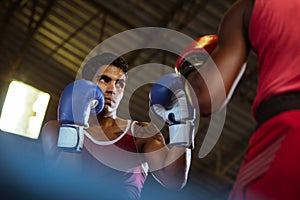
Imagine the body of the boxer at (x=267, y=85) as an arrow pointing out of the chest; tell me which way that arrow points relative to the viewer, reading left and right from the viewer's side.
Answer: facing away from the viewer and to the left of the viewer

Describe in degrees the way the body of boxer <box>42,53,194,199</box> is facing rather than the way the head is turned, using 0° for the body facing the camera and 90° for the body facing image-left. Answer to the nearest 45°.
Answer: approximately 315°

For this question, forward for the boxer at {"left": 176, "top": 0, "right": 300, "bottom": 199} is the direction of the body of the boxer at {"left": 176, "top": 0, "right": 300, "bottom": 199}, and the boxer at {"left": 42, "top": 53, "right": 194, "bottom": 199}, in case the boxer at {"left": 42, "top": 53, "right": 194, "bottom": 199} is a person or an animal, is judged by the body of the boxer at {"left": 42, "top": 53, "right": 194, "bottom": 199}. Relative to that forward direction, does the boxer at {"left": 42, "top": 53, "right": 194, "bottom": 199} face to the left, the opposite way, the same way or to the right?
the opposite way

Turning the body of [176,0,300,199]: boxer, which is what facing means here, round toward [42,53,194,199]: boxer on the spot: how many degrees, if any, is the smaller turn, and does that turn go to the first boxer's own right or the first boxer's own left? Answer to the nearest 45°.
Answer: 0° — they already face them
